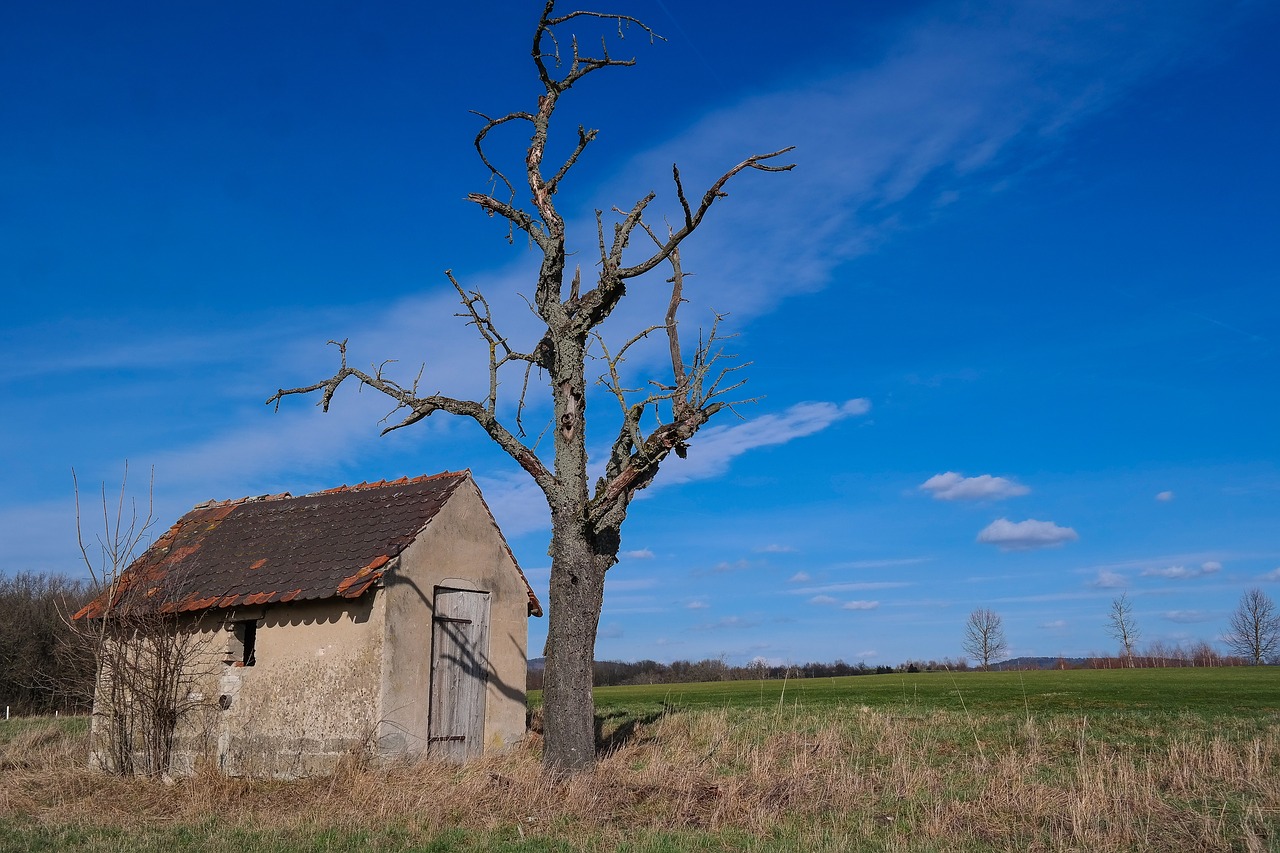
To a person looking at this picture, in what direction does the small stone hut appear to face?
facing the viewer and to the right of the viewer
